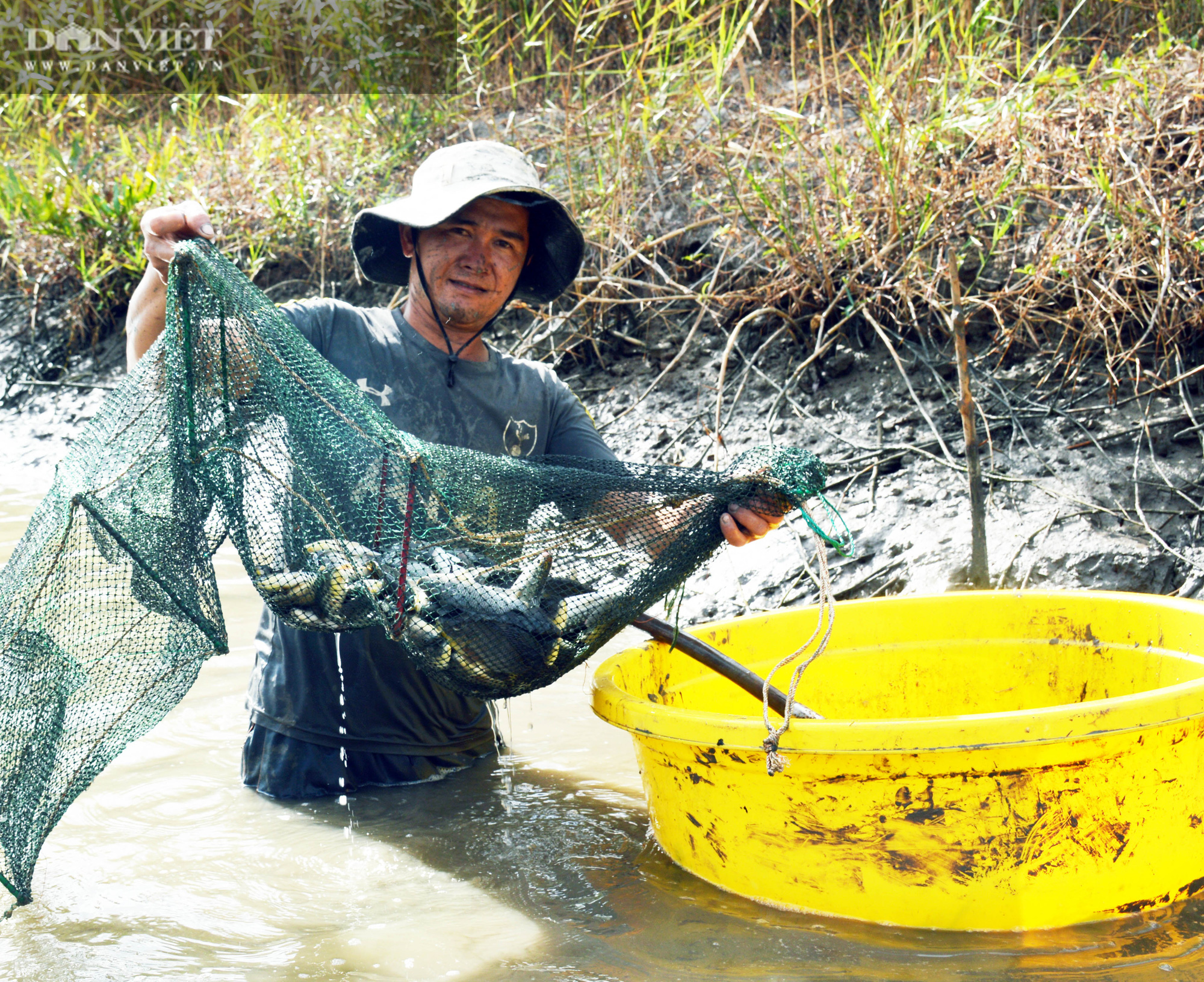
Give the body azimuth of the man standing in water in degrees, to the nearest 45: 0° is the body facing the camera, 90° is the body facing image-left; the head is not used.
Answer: approximately 0°

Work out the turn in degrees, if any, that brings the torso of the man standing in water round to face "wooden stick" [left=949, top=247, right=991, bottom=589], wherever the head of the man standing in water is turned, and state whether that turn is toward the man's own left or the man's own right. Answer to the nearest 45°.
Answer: approximately 90° to the man's own left

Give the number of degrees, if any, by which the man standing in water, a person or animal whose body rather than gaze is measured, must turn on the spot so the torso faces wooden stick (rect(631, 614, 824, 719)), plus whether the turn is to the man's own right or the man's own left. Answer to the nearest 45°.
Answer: approximately 45° to the man's own left

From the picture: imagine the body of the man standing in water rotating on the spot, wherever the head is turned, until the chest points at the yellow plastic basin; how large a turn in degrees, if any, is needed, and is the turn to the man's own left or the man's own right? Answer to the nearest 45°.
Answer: approximately 45° to the man's own left

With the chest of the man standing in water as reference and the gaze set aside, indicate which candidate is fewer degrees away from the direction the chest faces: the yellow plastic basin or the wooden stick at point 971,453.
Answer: the yellow plastic basin
